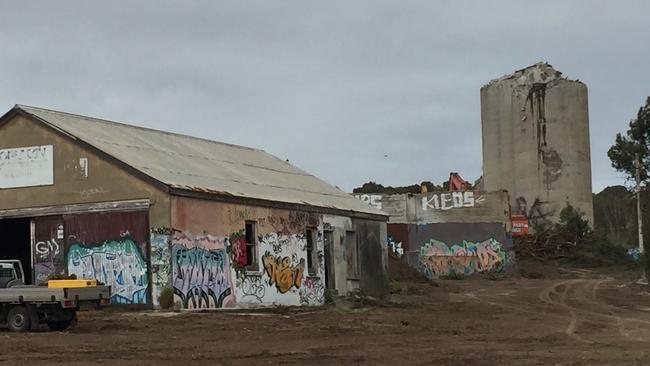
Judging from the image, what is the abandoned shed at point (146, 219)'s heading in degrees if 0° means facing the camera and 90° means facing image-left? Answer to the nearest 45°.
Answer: approximately 45°
